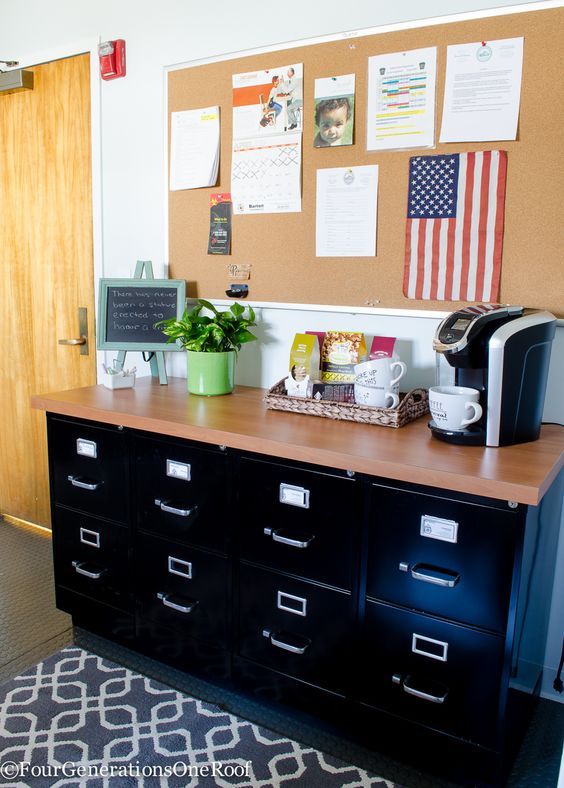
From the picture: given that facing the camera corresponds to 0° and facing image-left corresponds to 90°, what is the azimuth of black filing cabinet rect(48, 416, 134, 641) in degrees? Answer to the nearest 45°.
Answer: approximately 45°

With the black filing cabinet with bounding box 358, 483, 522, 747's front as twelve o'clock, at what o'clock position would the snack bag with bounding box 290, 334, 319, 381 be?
The snack bag is roughly at 3 o'clock from the black filing cabinet.
